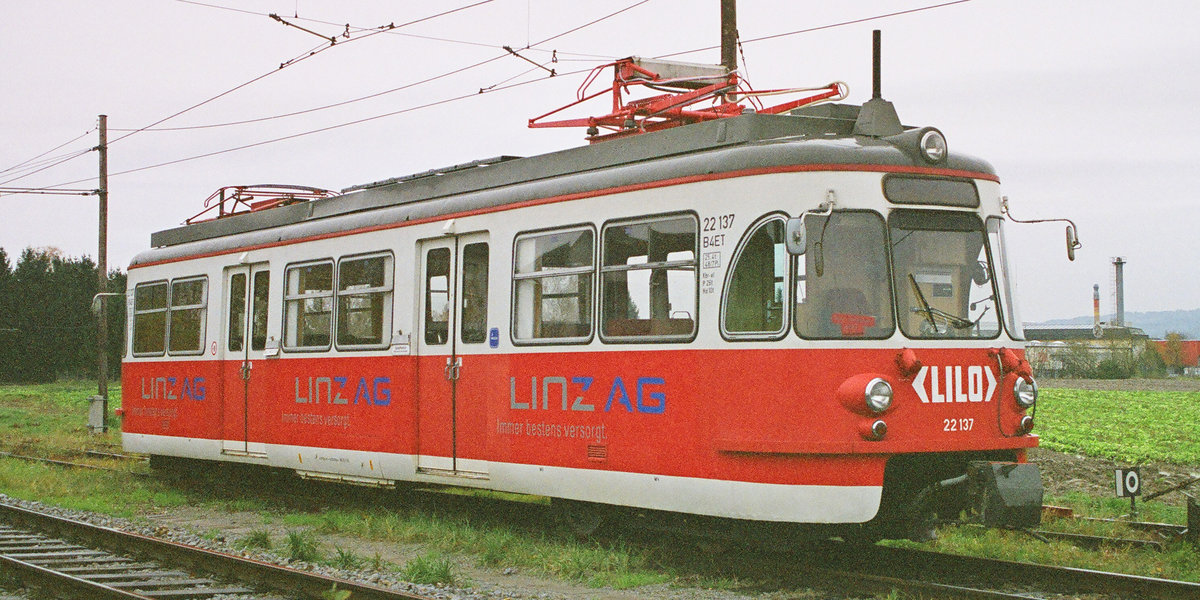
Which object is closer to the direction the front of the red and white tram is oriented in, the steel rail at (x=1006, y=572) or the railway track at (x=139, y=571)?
the steel rail

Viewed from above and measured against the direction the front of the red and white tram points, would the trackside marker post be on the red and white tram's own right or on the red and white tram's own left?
on the red and white tram's own left

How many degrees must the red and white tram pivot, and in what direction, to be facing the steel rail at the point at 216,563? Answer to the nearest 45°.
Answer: approximately 135° to its right

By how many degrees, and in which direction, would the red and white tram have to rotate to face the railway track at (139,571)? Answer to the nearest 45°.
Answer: approximately 135° to its right

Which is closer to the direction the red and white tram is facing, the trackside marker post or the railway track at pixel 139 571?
the trackside marker post

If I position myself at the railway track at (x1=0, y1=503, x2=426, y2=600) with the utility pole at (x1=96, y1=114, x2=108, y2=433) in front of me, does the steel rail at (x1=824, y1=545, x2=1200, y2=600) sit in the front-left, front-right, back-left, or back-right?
back-right

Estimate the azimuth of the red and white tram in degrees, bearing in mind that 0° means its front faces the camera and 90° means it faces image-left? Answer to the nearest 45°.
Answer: approximately 315°

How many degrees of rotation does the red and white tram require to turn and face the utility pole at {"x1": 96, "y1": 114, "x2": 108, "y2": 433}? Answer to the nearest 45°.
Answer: approximately 180°
